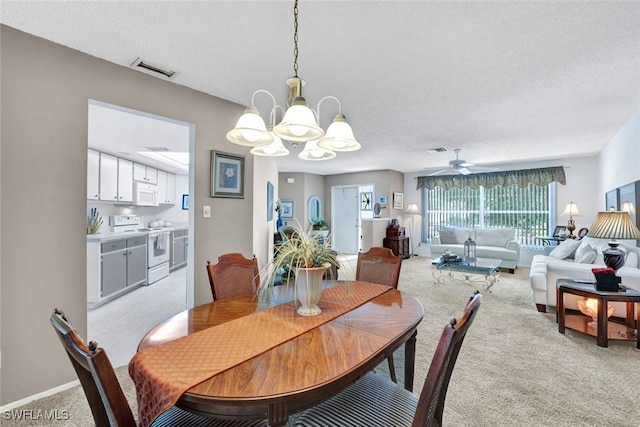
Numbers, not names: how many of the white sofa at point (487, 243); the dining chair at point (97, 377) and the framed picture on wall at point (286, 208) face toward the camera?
2

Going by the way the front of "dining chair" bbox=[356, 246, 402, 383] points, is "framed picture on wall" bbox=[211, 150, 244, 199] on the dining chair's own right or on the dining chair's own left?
on the dining chair's own right

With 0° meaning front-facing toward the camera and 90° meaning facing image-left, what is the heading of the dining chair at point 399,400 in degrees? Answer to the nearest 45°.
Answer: approximately 135°

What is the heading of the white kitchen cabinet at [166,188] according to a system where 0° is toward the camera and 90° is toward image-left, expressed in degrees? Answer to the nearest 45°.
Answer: approximately 315°

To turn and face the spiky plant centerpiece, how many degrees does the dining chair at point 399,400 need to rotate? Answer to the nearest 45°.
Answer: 0° — it already faces it

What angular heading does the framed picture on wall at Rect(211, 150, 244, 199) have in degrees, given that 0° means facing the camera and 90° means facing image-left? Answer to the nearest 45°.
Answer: approximately 315°
